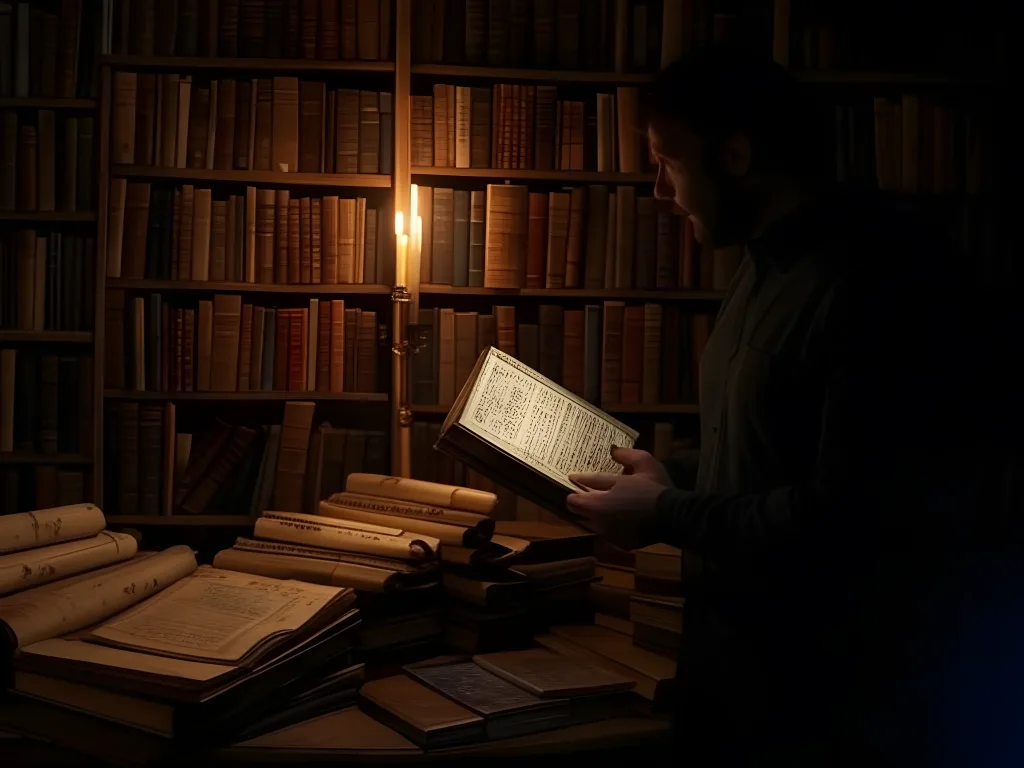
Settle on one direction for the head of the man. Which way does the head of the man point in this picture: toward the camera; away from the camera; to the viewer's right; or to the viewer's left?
to the viewer's left

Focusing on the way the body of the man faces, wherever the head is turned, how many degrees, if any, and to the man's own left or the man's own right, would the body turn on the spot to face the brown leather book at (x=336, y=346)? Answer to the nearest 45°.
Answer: approximately 45° to the man's own right

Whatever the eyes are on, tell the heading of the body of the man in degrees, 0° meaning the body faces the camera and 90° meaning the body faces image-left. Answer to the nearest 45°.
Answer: approximately 90°

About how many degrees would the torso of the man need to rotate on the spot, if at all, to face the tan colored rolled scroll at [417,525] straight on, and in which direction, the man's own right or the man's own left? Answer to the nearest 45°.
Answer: approximately 45° to the man's own right

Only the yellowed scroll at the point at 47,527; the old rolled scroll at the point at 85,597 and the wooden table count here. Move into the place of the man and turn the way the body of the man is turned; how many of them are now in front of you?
3

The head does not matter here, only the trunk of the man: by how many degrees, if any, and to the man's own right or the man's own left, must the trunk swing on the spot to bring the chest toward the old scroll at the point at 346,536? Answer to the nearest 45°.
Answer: approximately 45° to the man's own right

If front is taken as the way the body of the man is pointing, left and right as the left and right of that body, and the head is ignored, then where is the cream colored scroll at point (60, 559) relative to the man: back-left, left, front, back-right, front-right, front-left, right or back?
front
